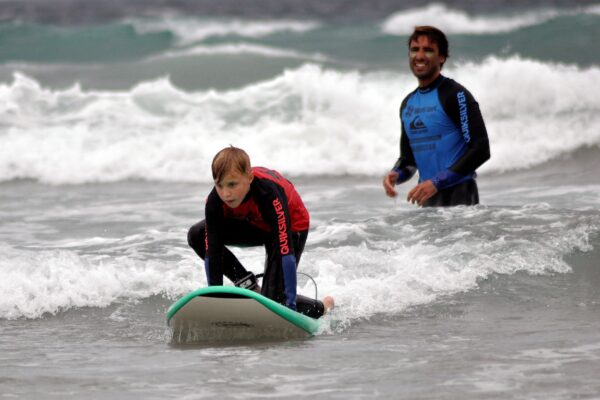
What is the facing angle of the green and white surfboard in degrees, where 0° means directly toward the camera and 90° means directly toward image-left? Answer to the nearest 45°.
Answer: approximately 45°

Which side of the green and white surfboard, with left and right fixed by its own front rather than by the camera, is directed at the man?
back

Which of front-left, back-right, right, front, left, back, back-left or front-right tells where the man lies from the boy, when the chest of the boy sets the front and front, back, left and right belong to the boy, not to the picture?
back

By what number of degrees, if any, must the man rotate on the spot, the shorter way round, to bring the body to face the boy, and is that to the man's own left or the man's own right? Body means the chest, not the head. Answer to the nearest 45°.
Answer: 0° — they already face them

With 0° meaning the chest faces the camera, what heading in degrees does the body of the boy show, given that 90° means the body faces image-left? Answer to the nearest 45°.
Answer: approximately 45°

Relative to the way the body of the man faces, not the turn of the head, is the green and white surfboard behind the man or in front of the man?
in front

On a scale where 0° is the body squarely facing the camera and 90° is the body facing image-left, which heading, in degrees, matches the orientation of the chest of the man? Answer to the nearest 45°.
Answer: approximately 45°
